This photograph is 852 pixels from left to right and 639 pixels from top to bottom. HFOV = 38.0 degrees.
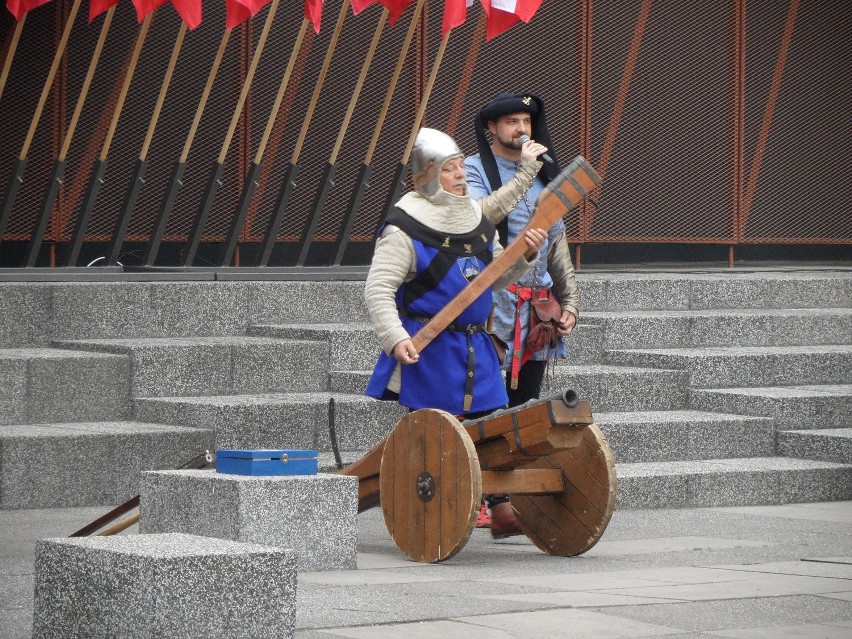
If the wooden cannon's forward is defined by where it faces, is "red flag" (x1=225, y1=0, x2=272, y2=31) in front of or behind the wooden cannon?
behind

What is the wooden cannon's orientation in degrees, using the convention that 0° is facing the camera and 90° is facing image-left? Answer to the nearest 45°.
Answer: approximately 315°
